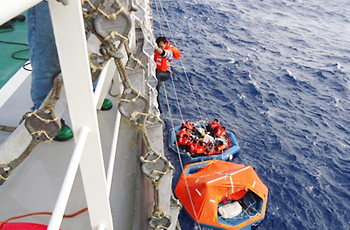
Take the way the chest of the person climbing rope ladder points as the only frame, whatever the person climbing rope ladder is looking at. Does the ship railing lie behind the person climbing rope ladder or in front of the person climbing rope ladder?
in front

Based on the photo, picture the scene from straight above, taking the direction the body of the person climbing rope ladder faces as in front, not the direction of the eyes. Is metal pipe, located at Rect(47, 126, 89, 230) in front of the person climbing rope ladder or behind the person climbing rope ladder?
in front
